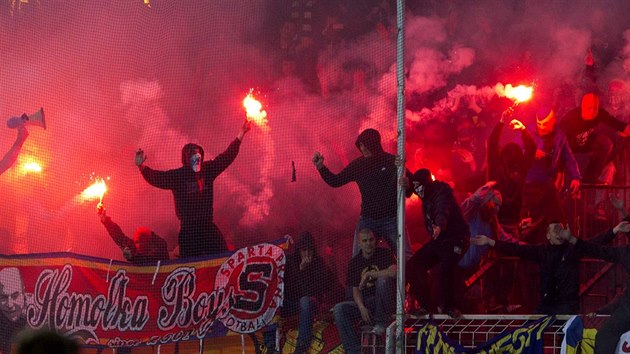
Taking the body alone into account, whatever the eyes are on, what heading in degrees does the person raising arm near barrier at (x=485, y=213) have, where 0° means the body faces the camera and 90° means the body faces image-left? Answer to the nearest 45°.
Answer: approximately 45°

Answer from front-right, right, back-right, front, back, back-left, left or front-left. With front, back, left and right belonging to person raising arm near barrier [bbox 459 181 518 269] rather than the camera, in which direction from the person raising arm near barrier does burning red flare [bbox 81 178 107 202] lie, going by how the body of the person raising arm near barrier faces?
front-right

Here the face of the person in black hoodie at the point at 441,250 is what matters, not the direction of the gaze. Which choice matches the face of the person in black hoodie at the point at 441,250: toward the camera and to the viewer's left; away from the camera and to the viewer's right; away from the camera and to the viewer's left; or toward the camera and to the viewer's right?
toward the camera and to the viewer's left

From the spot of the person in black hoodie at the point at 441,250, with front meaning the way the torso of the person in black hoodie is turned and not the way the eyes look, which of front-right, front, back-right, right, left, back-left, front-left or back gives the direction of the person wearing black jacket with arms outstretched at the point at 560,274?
back-left

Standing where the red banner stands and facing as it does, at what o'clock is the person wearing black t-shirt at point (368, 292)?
The person wearing black t-shirt is roughly at 10 o'clock from the red banner.

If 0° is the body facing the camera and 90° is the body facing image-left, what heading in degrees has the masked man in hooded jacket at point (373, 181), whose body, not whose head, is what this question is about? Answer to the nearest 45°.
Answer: approximately 45°

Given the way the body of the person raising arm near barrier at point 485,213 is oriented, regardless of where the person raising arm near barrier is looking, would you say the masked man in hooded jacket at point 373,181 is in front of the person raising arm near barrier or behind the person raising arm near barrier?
in front

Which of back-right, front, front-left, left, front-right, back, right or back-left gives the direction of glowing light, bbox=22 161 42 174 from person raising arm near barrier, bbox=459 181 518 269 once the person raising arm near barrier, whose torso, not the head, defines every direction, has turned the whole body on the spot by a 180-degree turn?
back-left

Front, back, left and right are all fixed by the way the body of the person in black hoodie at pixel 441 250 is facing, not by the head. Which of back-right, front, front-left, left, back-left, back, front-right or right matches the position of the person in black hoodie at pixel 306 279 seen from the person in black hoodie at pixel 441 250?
front-right
